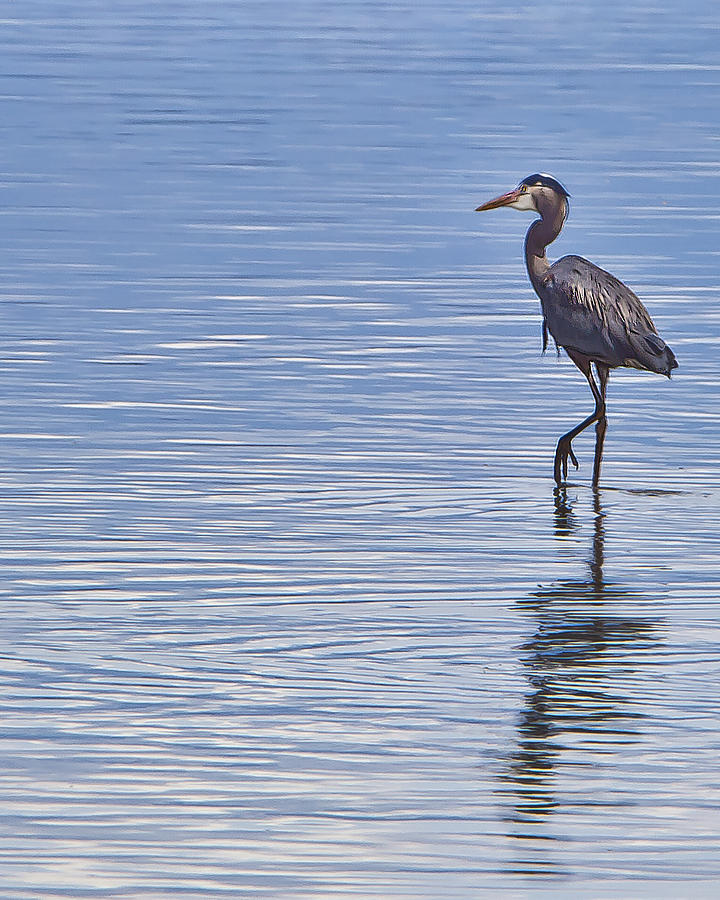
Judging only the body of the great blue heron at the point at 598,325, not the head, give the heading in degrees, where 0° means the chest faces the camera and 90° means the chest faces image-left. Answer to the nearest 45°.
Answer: approximately 90°
